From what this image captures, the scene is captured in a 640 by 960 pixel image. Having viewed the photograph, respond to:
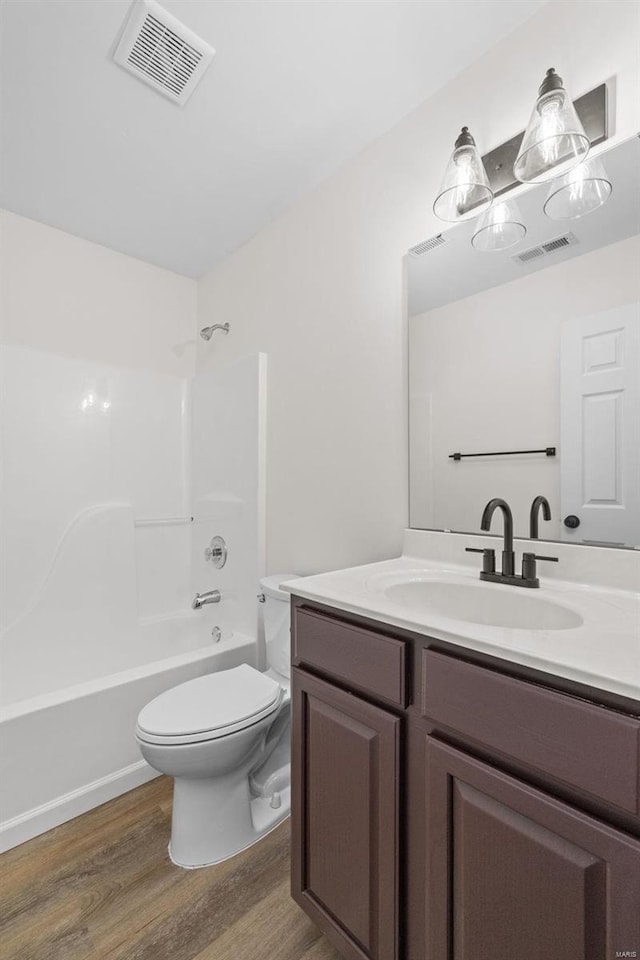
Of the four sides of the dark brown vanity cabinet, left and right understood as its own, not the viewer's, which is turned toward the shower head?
right

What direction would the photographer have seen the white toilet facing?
facing the viewer and to the left of the viewer

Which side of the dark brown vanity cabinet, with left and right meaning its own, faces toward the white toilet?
right

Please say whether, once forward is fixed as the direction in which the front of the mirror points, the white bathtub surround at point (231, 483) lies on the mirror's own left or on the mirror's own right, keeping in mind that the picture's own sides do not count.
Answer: on the mirror's own right

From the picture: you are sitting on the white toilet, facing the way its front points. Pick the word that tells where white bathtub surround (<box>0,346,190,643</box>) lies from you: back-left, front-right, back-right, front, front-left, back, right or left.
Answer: right
